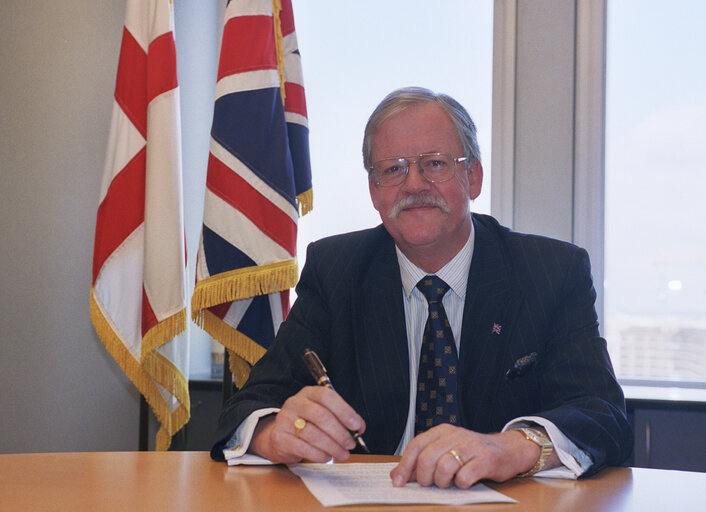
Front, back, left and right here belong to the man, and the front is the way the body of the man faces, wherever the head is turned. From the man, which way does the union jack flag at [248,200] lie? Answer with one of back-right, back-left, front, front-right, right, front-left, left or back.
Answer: back-right

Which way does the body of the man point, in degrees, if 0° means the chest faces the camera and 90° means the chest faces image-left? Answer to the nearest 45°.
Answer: approximately 0°

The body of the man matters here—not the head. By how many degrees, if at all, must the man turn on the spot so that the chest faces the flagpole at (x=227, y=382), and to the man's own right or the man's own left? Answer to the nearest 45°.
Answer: approximately 135° to the man's own right

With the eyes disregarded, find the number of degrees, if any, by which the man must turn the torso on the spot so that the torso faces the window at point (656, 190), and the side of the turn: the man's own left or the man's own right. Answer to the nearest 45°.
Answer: approximately 135° to the man's own left

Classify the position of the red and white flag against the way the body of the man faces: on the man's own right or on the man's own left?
on the man's own right
